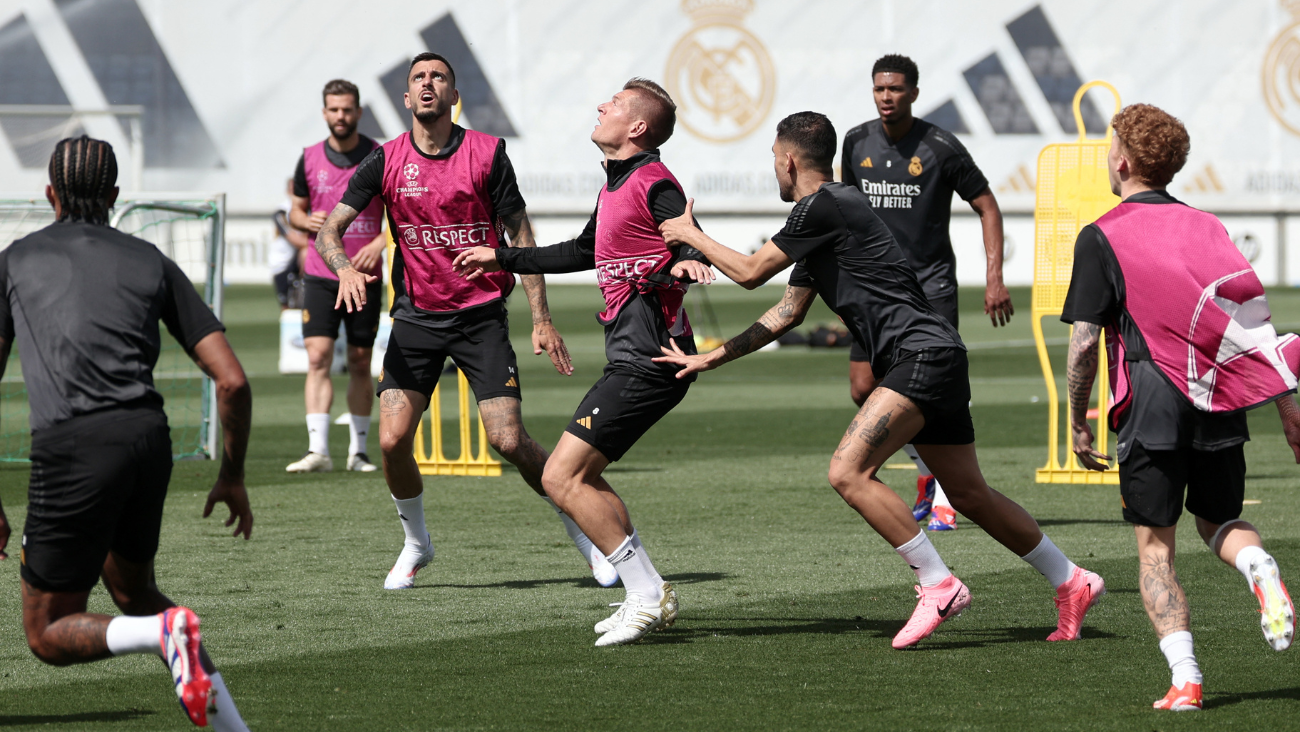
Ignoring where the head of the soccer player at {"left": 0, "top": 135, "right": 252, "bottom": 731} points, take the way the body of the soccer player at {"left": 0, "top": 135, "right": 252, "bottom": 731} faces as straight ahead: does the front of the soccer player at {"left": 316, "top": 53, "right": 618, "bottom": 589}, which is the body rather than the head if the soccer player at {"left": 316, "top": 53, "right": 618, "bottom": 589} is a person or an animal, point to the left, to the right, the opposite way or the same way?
the opposite way

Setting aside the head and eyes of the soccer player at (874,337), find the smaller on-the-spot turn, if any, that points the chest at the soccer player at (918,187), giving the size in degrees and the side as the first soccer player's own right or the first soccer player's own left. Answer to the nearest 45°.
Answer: approximately 90° to the first soccer player's own right

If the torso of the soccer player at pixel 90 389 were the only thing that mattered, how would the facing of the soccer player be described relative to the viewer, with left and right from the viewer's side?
facing away from the viewer

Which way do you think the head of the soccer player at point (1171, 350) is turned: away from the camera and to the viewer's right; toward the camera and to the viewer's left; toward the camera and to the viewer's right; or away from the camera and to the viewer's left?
away from the camera and to the viewer's left

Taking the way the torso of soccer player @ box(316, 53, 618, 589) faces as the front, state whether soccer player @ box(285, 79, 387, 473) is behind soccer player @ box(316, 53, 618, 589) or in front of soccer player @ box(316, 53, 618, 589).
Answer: behind

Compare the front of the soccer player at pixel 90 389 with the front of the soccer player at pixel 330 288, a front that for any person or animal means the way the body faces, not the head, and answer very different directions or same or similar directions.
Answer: very different directions

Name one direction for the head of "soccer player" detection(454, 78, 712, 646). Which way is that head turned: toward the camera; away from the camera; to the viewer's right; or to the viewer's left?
to the viewer's left

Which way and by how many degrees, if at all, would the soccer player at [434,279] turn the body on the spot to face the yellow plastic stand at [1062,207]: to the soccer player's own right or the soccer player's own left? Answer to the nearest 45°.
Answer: approximately 135° to the soccer player's own left

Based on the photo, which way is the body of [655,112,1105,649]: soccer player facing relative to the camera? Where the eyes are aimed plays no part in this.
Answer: to the viewer's left

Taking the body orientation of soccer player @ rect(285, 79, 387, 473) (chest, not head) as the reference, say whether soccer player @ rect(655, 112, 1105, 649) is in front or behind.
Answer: in front

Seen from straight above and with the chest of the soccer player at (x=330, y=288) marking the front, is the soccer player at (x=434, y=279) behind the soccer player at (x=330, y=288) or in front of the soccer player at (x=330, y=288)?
in front

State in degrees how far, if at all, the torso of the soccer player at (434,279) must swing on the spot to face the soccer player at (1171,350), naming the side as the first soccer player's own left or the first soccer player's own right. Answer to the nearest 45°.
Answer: approximately 45° to the first soccer player's own left

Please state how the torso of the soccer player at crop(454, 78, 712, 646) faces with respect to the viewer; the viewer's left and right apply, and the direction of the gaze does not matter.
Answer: facing to the left of the viewer

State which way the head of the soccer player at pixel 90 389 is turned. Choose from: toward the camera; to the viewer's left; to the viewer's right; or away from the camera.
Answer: away from the camera
